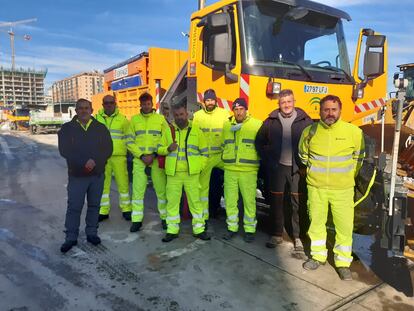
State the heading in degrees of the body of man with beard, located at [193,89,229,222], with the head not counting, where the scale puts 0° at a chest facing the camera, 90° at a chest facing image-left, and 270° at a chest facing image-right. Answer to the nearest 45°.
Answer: approximately 0°

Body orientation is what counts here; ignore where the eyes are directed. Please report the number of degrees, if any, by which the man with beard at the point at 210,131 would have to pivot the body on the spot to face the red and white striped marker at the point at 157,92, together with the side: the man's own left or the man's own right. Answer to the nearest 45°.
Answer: approximately 135° to the man's own right

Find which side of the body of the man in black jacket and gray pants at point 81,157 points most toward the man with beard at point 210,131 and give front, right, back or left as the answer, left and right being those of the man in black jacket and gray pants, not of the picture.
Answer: left

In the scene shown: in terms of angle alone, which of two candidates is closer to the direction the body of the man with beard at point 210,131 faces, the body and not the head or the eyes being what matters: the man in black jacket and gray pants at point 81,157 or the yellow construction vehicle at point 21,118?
the man in black jacket and gray pants

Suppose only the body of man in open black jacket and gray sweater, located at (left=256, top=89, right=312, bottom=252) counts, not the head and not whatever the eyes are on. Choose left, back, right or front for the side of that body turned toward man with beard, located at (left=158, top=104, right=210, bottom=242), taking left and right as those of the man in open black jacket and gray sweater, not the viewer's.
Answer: right

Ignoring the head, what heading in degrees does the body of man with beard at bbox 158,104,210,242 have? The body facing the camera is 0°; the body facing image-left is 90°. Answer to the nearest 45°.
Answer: approximately 0°
